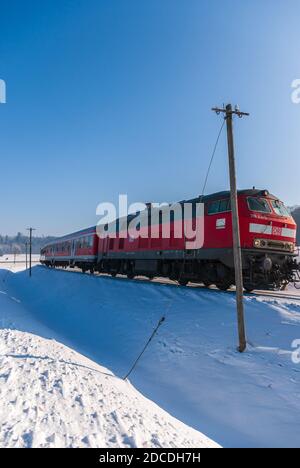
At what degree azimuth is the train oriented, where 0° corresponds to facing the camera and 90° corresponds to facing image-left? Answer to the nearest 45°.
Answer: approximately 315°
